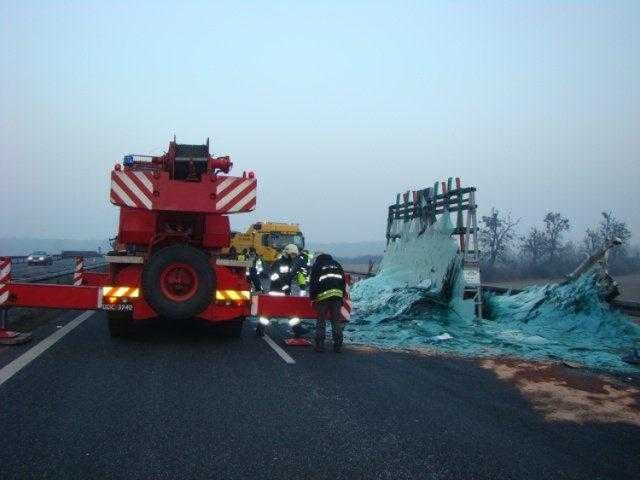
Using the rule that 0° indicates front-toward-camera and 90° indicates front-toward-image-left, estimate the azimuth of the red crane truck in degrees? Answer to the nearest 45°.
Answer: approximately 180°

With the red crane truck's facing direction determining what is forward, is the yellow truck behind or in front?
in front

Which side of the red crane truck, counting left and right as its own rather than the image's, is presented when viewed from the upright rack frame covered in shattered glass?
right

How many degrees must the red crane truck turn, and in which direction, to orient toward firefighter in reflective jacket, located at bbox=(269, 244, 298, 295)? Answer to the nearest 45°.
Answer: approximately 45° to its right

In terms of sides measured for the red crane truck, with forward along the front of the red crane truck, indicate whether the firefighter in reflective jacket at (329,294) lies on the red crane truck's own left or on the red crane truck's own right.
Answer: on the red crane truck's own right

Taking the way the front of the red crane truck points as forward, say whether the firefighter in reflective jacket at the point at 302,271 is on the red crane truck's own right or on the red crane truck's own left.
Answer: on the red crane truck's own right
